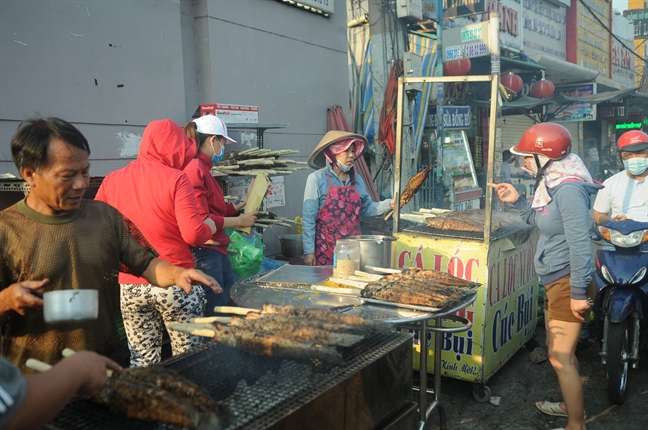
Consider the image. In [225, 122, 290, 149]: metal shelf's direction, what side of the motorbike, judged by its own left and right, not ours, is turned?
right

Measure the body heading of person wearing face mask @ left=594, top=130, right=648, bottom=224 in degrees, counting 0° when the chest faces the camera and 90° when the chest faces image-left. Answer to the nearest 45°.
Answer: approximately 0°

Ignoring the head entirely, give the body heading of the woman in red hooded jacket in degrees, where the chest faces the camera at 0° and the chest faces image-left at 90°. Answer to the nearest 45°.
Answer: approximately 225°

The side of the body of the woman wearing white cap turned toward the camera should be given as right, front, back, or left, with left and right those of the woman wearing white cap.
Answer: right

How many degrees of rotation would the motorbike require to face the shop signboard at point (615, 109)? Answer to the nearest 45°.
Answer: approximately 180°

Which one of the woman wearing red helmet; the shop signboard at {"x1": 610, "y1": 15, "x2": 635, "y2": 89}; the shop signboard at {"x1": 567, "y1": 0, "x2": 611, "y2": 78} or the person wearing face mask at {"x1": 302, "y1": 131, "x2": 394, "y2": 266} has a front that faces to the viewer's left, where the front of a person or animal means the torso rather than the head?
the woman wearing red helmet

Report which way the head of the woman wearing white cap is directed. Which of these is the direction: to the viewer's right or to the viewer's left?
to the viewer's right

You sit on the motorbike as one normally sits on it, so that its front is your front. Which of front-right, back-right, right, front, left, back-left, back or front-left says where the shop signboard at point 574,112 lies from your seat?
back

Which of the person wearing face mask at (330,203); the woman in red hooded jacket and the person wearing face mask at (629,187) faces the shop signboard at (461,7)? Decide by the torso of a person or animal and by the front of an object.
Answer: the woman in red hooded jacket

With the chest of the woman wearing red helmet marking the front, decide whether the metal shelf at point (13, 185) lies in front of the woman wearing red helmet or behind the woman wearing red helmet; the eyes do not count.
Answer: in front

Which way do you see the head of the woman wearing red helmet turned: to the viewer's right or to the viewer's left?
to the viewer's left

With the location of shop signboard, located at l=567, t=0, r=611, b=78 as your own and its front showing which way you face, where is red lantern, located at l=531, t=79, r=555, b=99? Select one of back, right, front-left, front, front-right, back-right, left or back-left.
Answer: front-right
